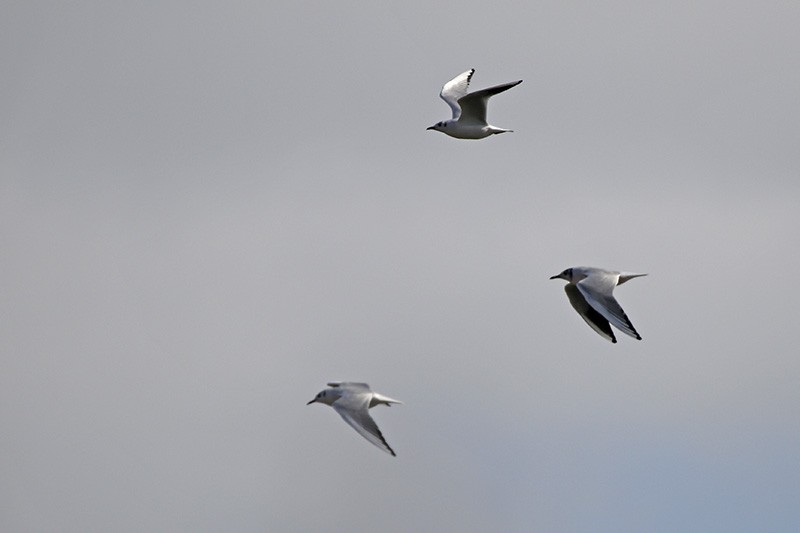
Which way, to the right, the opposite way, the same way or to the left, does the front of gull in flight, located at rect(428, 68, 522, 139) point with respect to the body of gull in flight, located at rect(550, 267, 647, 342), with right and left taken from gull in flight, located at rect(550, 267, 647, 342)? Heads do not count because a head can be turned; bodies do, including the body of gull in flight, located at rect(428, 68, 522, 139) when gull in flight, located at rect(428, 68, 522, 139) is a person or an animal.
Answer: the same way

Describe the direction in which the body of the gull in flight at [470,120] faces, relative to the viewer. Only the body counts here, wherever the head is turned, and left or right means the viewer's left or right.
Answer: facing to the left of the viewer

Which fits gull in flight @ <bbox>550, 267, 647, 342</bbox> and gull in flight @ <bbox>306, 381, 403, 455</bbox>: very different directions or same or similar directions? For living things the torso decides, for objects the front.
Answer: same or similar directions

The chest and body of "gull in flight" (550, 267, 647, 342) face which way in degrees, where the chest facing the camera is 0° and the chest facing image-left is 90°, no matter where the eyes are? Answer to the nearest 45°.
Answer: approximately 90°

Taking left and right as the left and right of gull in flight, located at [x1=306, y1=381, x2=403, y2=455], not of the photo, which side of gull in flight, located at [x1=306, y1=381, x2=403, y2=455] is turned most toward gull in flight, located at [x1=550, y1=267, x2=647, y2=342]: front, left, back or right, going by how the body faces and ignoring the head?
back

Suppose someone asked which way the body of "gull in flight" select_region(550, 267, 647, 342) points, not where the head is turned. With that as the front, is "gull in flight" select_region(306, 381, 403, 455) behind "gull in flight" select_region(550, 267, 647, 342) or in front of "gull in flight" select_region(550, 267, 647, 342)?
in front

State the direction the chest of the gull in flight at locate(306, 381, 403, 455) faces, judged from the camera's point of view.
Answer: to the viewer's left

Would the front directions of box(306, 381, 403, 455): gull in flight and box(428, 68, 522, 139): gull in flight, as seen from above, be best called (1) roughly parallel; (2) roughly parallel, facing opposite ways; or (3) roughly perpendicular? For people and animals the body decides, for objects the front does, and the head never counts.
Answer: roughly parallel
